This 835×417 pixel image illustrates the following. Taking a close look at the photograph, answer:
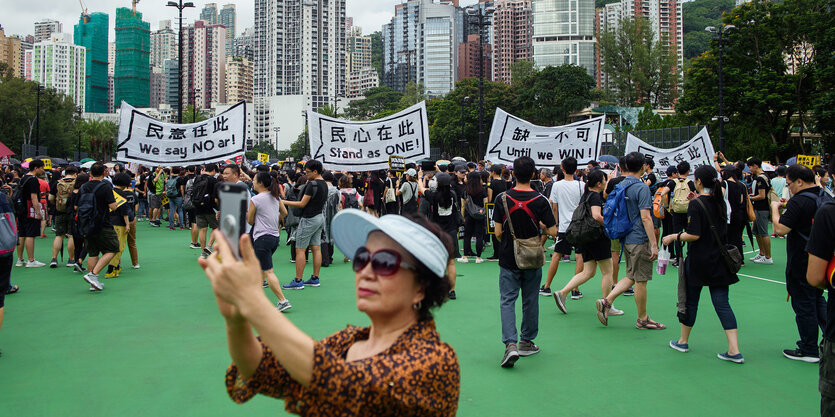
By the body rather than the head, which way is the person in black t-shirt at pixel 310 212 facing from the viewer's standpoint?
to the viewer's left

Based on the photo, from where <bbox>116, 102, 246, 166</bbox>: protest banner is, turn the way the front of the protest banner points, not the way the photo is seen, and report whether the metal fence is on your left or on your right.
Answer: on your left

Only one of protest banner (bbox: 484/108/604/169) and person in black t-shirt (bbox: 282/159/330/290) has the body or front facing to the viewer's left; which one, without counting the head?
the person in black t-shirt

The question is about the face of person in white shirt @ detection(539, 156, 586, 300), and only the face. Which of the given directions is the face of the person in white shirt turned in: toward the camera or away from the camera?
away from the camera

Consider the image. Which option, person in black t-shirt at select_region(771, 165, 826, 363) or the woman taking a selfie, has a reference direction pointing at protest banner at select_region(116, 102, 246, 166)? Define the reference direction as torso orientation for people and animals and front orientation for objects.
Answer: the person in black t-shirt

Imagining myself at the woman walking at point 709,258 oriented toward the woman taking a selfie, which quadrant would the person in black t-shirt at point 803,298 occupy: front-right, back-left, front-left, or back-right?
back-left

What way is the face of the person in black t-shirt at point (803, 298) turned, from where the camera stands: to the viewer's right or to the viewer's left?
to the viewer's left

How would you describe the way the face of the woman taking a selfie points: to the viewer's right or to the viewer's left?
to the viewer's left

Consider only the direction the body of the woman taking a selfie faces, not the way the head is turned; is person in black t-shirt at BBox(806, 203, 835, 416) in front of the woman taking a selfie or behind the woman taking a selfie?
behind
